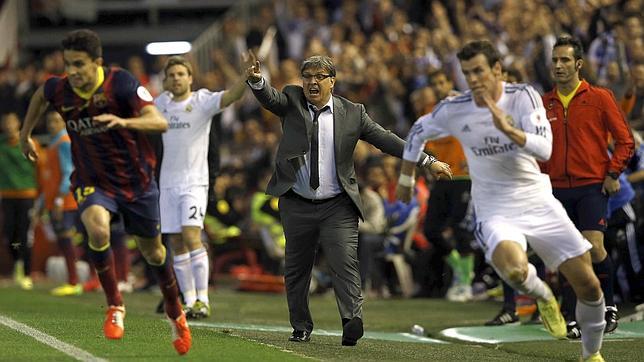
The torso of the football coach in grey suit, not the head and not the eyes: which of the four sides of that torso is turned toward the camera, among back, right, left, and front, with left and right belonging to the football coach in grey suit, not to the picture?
front

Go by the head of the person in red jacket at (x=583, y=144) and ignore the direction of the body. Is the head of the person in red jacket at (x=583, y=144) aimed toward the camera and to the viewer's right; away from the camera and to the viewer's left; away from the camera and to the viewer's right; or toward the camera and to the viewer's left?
toward the camera and to the viewer's left

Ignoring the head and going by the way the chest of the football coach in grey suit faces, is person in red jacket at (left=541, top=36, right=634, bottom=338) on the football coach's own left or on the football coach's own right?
on the football coach's own left

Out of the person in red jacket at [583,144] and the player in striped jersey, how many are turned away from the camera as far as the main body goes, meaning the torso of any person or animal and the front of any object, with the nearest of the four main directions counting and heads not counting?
0

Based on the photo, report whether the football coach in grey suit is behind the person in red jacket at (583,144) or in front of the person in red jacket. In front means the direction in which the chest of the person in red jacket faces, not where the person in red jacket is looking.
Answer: in front

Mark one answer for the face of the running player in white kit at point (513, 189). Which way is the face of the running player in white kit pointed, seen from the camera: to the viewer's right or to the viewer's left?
to the viewer's left

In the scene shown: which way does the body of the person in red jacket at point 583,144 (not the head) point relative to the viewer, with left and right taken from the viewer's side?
facing the viewer and to the left of the viewer

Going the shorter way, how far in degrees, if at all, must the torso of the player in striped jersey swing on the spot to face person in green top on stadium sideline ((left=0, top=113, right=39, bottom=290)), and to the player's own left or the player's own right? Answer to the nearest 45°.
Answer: approximately 135° to the player's own right
